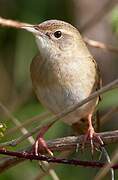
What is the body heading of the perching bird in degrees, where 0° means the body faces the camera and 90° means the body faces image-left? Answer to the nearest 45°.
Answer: approximately 45°
